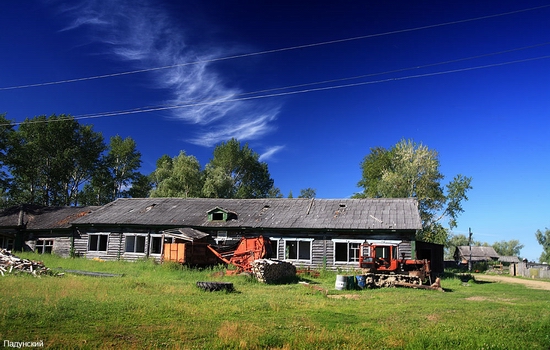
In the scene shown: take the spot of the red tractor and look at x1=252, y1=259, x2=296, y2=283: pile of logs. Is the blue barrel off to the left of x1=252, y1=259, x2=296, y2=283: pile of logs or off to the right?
left

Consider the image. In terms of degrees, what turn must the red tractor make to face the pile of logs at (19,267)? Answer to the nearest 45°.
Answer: approximately 135° to its right

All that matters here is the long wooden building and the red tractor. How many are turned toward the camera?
1

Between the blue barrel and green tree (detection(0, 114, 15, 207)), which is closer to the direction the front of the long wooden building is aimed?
the blue barrel

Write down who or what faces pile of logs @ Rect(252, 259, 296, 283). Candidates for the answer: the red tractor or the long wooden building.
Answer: the long wooden building

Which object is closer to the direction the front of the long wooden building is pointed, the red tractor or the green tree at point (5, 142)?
the red tractor

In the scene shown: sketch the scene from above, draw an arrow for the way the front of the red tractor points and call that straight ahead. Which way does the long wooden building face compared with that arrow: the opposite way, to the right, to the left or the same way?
to the right

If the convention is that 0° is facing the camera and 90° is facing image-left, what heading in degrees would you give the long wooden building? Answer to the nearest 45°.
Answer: approximately 0°

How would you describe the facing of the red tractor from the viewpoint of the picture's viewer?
facing to the right of the viewer

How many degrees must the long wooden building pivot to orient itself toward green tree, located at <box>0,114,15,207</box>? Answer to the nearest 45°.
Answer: approximately 135° to its right

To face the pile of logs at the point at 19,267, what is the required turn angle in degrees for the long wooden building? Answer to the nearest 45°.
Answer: approximately 45° to its right

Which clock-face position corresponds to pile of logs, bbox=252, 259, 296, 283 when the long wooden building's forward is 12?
The pile of logs is roughly at 12 o'clock from the long wooden building.
